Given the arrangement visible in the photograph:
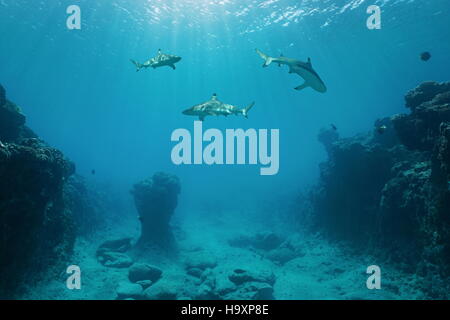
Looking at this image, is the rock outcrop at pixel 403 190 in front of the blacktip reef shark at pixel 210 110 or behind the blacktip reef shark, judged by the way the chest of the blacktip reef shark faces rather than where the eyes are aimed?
behind

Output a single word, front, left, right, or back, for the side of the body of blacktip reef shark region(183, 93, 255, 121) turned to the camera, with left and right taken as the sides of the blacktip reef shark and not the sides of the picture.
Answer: left
